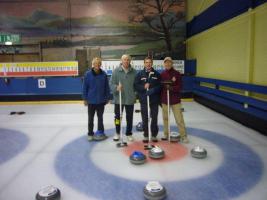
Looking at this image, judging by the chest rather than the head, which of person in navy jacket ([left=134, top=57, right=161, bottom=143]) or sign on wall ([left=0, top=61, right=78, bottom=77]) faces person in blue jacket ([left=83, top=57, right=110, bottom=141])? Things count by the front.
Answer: the sign on wall

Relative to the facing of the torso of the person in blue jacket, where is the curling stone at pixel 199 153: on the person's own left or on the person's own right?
on the person's own left

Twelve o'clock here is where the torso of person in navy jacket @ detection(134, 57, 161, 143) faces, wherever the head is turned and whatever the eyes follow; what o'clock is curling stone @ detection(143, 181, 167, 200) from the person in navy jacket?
The curling stone is roughly at 12 o'clock from the person in navy jacket.

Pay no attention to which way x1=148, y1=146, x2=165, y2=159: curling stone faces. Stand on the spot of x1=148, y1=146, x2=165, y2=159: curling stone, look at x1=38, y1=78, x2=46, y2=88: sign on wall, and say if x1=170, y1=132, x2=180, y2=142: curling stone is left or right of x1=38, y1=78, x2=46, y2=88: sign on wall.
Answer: right

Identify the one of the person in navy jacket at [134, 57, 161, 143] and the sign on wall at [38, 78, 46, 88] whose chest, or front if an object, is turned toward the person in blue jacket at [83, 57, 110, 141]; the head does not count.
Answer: the sign on wall

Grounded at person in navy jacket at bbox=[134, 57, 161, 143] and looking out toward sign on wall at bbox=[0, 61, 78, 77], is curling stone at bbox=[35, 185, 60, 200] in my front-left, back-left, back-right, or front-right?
back-left

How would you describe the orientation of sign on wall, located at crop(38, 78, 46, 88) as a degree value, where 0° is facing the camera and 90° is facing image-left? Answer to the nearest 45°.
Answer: approximately 0°

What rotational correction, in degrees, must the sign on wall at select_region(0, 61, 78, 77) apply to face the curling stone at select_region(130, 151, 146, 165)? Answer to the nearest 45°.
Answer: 0° — it already faces it
